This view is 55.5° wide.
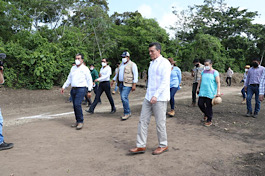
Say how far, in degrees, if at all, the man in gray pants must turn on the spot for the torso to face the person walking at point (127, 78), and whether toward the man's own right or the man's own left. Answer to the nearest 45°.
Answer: approximately 135° to the man's own right

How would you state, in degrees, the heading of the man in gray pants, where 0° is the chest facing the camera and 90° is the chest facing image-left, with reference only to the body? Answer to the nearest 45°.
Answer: approximately 45°

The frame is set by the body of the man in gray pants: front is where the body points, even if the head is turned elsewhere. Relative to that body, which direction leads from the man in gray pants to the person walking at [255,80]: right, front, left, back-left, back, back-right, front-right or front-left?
back

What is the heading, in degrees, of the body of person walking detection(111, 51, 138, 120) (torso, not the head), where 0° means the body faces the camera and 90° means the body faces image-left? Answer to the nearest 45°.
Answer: approximately 45°

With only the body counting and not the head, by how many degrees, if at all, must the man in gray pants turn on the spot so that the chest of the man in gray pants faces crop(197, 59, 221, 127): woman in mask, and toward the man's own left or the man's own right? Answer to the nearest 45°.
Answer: approximately 180°

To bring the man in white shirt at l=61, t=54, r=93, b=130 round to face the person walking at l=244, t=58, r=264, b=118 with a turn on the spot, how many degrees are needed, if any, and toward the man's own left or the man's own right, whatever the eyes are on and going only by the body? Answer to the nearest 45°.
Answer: approximately 135° to the man's own left

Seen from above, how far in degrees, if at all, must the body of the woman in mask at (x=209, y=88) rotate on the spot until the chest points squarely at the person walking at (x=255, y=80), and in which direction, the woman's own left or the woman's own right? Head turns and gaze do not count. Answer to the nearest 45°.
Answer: approximately 180°
